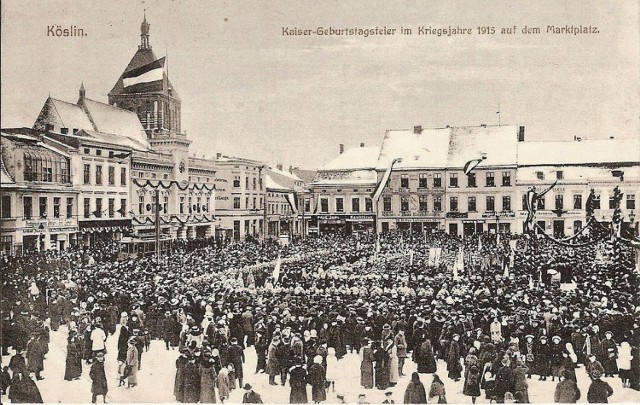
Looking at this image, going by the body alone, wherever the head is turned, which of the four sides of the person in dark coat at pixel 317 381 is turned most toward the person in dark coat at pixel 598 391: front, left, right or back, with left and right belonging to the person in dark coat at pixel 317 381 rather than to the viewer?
right

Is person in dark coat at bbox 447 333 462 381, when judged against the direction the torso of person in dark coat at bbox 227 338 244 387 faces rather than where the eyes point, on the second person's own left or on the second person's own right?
on the second person's own right

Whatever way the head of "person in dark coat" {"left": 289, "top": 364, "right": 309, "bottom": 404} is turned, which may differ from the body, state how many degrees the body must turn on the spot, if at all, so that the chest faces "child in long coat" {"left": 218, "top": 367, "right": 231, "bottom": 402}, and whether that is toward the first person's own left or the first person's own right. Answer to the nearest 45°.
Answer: approximately 90° to the first person's own left

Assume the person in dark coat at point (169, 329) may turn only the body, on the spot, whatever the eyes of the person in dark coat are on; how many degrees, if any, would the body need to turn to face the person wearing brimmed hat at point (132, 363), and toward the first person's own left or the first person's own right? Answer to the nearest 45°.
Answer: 0° — they already face them

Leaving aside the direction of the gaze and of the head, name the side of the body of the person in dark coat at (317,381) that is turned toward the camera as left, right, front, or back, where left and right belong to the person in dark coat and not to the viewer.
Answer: back

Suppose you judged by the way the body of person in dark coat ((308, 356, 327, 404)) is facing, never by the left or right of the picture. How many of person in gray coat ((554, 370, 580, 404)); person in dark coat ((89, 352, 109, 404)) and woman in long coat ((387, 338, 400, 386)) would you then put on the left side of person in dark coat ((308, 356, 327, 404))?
1

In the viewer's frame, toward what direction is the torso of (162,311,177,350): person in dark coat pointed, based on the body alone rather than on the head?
away from the camera

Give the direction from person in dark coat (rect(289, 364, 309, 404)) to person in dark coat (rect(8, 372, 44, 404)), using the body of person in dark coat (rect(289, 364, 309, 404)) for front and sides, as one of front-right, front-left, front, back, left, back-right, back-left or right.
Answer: left

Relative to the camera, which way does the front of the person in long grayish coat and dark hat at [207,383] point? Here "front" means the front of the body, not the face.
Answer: away from the camera
